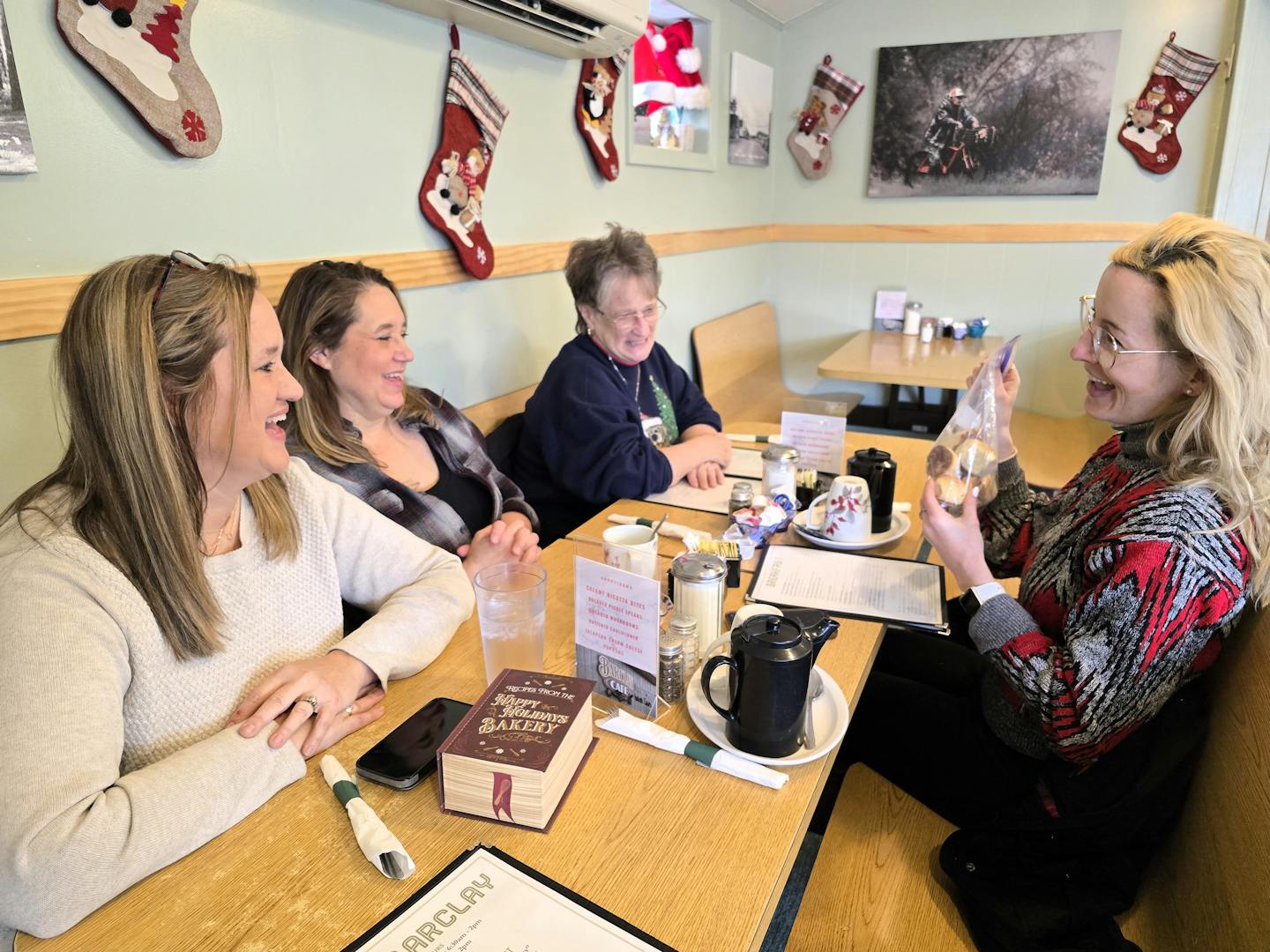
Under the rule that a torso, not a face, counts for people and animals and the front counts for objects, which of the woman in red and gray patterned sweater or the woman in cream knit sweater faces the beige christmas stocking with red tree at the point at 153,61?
the woman in red and gray patterned sweater

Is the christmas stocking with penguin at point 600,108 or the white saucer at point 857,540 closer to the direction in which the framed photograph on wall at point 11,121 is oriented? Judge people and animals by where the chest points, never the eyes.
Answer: the white saucer

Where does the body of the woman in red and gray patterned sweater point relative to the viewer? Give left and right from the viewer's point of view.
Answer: facing to the left of the viewer

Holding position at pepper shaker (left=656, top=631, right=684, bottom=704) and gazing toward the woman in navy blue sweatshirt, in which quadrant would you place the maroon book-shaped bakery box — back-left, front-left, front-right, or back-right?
back-left

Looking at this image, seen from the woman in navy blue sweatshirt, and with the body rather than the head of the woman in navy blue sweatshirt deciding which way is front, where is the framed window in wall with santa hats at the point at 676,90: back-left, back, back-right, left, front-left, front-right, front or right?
back-left

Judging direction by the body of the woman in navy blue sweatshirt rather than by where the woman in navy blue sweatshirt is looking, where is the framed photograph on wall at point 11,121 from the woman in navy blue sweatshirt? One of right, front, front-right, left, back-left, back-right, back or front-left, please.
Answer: right

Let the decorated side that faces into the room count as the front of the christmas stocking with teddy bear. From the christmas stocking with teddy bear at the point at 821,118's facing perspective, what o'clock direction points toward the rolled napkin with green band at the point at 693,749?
The rolled napkin with green band is roughly at 12 o'clock from the christmas stocking with teddy bear.

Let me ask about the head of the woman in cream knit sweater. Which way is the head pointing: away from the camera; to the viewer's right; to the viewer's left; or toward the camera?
to the viewer's right

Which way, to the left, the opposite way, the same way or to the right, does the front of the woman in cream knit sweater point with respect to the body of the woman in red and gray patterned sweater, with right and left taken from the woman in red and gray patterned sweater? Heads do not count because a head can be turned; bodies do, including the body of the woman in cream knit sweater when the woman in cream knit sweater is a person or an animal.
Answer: the opposite way

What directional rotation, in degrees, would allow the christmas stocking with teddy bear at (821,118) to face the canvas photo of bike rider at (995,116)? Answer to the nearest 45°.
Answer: approximately 90° to its left

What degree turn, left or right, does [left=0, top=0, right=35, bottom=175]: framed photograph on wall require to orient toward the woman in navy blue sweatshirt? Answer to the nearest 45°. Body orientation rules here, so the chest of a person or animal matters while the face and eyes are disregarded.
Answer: approximately 45° to its left

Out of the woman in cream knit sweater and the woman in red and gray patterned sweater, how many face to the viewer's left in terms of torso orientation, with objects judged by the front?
1

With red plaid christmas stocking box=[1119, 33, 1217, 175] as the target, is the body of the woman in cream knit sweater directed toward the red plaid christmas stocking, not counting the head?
no

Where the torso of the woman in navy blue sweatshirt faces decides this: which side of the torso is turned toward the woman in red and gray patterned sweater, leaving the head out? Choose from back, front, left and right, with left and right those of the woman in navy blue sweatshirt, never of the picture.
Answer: front

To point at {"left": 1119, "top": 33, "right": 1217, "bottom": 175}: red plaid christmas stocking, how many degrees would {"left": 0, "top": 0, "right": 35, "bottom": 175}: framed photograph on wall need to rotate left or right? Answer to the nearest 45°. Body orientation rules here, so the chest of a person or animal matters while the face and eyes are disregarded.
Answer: approximately 45° to its left

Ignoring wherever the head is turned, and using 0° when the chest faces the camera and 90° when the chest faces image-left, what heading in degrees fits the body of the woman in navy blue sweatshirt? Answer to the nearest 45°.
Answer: approximately 315°

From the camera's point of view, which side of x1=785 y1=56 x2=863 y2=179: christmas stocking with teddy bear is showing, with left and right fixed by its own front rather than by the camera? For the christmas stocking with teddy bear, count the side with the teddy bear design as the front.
front

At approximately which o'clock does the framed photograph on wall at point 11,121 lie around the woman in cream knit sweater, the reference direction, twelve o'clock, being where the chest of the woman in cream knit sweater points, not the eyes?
The framed photograph on wall is roughly at 7 o'clock from the woman in cream knit sweater.

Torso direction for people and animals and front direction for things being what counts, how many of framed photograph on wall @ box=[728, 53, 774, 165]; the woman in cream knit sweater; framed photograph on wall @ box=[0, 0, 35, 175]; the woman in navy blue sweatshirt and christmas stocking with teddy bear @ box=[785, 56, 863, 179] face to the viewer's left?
0

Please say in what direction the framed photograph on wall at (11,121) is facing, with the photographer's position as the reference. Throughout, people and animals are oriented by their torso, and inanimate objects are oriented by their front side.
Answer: facing the viewer and to the right of the viewer
